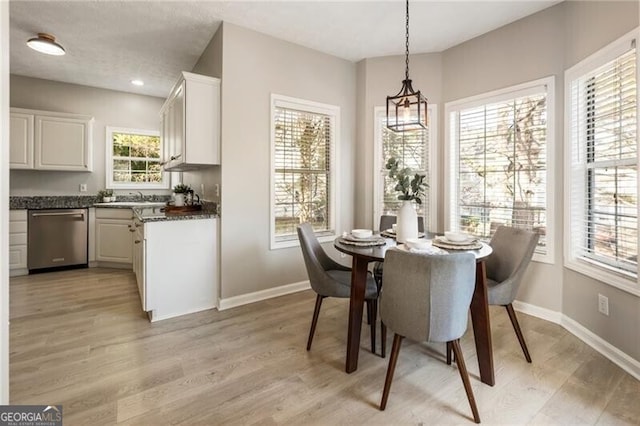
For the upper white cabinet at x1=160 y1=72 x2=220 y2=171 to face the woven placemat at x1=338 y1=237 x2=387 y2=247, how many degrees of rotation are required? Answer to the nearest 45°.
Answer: approximately 135° to its left

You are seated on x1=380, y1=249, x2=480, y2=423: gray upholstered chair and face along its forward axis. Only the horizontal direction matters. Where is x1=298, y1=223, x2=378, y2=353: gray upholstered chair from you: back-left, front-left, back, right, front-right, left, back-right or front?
front-left

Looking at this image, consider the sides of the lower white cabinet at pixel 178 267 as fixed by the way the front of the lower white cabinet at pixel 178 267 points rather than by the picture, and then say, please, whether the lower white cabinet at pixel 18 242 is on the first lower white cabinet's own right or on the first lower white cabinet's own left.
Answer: on the first lower white cabinet's own right

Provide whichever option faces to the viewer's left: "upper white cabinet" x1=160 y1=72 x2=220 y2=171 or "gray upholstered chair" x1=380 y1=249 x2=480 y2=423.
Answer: the upper white cabinet

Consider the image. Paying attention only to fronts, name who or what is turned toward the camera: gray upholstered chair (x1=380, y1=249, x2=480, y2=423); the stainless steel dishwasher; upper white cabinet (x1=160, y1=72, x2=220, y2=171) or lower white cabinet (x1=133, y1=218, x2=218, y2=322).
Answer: the stainless steel dishwasher

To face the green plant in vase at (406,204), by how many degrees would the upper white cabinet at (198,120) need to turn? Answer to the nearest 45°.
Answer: approximately 135° to its left

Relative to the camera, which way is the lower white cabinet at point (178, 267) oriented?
to the viewer's left

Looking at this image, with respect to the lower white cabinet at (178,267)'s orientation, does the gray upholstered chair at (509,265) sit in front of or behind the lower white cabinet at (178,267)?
behind

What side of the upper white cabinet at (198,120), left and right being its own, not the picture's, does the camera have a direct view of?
left

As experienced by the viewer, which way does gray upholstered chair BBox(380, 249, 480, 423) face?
facing away from the viewer

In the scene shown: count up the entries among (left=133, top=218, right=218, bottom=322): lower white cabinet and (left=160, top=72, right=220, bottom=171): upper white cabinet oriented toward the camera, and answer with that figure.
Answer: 0
